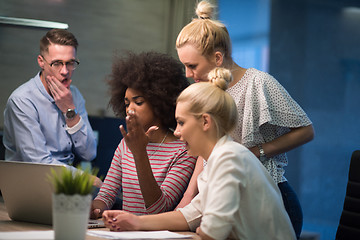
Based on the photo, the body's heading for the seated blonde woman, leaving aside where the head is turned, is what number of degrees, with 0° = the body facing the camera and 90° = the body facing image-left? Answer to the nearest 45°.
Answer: approximately 90°

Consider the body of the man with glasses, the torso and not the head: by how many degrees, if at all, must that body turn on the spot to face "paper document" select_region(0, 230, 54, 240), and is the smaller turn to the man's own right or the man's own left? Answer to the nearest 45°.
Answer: approximately 45° to the man's own right

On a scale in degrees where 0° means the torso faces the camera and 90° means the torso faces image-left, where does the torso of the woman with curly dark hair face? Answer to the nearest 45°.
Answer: approximately 45°

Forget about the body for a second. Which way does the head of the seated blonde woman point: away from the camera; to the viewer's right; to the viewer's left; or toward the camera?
to the viewer's left

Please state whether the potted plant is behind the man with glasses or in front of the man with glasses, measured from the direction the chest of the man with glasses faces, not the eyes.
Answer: in front

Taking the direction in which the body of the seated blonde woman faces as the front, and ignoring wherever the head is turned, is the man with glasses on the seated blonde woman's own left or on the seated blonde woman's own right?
on the seated blonde woman's own right

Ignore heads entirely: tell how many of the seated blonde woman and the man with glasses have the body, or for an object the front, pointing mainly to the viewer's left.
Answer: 1

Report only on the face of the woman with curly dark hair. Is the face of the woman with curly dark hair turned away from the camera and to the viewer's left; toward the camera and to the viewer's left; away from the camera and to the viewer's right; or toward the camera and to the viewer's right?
toward the camera and to the viewer's left
